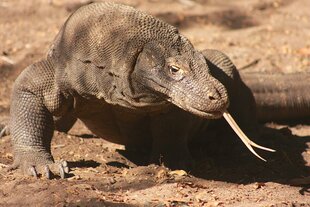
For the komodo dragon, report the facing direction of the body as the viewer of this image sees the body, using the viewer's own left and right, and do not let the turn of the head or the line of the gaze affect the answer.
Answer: facing the viewer and to the right of the viewer
